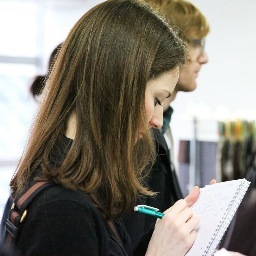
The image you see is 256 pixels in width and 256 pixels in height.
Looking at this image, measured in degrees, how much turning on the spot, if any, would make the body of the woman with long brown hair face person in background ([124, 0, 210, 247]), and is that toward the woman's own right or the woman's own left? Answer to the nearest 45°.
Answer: approximately 90° to the woman's own left

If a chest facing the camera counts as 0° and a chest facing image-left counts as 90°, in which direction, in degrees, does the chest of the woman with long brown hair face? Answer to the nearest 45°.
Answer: approximately 270°

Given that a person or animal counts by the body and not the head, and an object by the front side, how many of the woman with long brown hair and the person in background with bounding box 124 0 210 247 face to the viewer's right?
2

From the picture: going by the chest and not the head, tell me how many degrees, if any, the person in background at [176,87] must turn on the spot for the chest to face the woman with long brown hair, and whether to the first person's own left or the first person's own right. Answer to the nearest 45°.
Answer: approximately 90° to the first person's own right

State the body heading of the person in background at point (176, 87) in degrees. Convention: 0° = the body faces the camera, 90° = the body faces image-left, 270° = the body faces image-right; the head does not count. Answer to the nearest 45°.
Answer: approximately 270°

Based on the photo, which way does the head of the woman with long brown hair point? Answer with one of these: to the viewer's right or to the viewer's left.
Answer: to the viewer's right

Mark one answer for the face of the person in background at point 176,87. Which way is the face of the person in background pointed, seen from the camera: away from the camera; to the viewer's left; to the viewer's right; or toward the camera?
to the viewer's right
